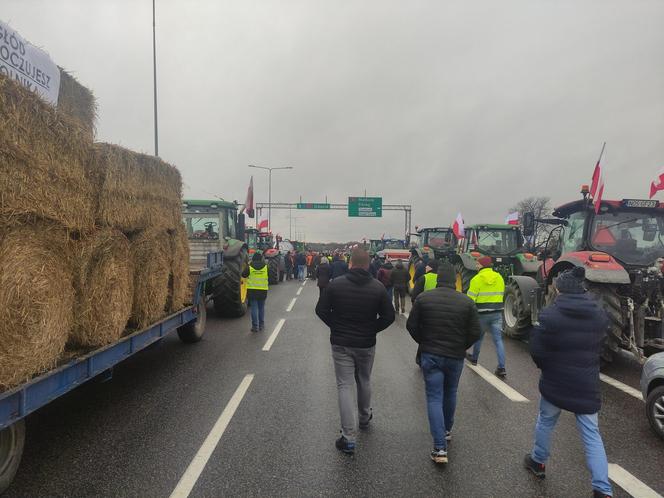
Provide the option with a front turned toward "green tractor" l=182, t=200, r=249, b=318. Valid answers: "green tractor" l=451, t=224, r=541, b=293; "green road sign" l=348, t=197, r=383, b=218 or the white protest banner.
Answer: the green road sign

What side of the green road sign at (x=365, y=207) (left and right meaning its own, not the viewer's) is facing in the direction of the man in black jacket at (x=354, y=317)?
front

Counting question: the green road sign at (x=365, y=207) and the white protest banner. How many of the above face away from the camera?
0

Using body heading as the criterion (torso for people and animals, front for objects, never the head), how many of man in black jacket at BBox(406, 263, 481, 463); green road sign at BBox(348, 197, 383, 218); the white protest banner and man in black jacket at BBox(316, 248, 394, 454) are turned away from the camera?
2

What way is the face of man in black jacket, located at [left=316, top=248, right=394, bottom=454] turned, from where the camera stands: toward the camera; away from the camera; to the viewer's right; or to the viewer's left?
away from the camera

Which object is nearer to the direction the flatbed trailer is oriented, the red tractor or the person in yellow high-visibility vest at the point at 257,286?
the person in yellow high-visibility vest

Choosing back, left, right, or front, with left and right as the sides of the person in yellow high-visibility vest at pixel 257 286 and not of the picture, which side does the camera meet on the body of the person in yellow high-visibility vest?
back

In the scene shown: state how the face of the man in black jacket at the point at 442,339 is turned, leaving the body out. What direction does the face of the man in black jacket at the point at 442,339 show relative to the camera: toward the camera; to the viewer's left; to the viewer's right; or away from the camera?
away from the camera

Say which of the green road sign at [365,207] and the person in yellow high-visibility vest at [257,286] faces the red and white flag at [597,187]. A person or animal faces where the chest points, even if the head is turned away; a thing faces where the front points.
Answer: the green road sign

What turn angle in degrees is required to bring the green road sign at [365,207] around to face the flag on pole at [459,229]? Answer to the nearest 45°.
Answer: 0° — it already faces it
